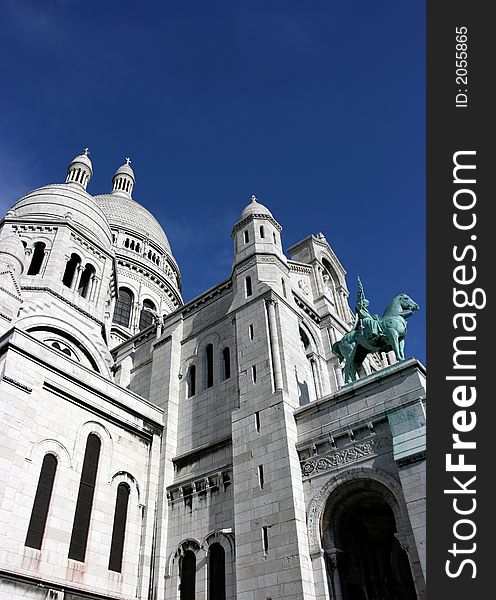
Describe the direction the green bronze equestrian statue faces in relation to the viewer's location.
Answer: facing the viewer and to the right of the viewer
